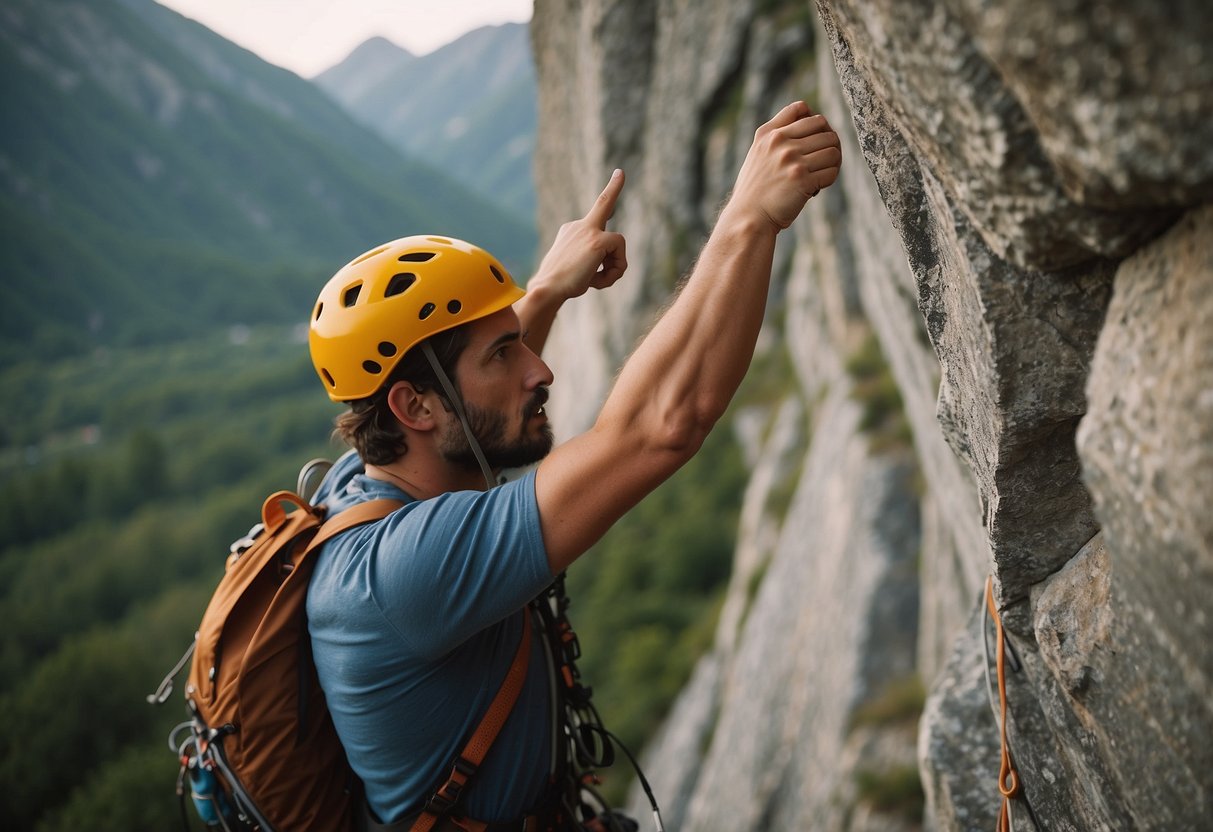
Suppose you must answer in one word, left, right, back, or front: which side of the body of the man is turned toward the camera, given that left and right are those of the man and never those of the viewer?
right

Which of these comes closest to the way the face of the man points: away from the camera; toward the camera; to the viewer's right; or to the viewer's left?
to the viewer's right
